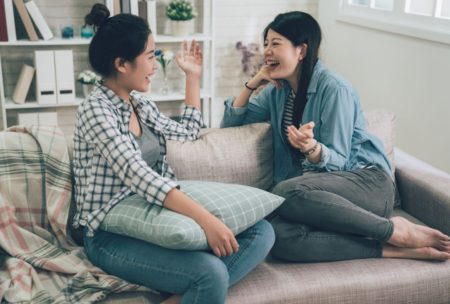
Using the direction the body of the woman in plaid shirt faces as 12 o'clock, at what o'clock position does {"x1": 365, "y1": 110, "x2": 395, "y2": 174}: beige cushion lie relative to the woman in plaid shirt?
The beige cushion is roughly at 11 o'clock from the woman in plaid shirt.

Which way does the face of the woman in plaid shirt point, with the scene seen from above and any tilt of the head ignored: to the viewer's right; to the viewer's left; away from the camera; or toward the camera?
to the viewer's right

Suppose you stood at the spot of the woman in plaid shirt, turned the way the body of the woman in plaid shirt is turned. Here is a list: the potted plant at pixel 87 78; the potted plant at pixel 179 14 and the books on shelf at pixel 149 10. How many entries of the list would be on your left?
3

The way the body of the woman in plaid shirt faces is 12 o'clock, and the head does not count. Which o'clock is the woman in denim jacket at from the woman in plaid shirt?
The woman in denim jacket is roughly at 11 o'clock from the woman in plaid shirt.

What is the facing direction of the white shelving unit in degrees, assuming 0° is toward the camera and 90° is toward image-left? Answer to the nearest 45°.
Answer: approximately 0°

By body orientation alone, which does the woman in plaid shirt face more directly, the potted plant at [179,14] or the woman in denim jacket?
the woman in denim jacket

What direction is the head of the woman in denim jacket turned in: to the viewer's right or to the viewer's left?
to the viewer's left

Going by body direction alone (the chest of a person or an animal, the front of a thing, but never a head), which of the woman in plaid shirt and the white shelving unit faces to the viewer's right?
the woman in plaid shirt

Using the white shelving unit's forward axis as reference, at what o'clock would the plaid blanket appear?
The plaid blanket is roughly at 12 o'clock from the white shelving unit.

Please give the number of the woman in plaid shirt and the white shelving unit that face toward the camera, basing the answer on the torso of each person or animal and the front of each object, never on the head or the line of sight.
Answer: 1

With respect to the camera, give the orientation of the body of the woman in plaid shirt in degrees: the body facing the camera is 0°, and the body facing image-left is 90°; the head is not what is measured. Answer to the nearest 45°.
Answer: approximately 270°

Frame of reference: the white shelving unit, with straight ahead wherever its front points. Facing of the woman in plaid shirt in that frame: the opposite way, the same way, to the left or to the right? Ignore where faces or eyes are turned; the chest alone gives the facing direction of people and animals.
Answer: to the left
